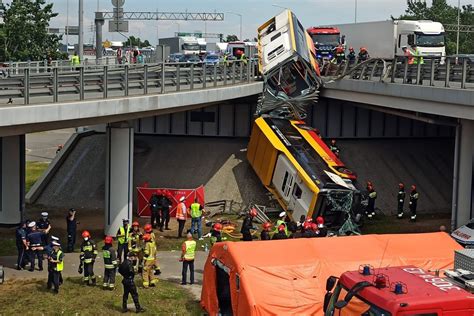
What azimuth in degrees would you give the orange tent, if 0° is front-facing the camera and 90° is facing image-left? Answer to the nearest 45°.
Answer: approximately 45°

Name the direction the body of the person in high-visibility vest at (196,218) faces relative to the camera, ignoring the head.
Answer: away from the camera

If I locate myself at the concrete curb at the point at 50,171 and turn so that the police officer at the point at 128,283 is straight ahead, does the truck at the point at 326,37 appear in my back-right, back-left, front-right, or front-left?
back-left

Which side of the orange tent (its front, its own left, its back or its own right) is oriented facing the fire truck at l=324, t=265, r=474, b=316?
left

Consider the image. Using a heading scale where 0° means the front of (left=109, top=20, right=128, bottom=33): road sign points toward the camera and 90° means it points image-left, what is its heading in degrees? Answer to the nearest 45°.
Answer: approximately 180°

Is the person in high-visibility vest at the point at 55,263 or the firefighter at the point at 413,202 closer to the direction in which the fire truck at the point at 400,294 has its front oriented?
the person in high-visibility vest

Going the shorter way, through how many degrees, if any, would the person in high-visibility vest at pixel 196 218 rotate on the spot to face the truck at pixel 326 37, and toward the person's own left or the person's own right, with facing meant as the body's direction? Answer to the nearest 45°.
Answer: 0° — they already face it

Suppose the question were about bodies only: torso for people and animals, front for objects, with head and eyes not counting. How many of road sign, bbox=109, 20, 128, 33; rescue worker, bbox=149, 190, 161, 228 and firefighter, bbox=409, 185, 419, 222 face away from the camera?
1

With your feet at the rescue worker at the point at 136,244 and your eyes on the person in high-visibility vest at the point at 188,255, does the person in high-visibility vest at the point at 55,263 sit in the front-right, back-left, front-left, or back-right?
back-right

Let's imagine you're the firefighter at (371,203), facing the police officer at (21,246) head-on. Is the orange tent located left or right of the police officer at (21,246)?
left

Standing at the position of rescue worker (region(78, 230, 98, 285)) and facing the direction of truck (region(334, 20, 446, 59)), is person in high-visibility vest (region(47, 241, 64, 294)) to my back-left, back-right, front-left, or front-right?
back-left

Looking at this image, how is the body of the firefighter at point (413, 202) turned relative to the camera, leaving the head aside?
to the viewer's left

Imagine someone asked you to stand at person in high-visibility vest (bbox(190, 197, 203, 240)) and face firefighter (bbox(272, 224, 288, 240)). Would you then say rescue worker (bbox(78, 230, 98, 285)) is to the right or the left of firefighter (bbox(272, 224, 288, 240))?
right
